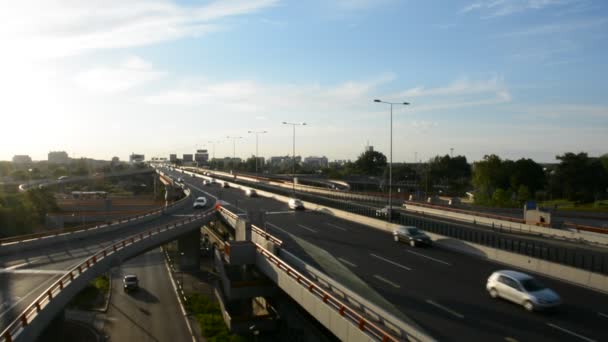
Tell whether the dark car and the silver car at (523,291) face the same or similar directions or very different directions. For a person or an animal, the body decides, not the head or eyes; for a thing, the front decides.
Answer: same or similar directions
